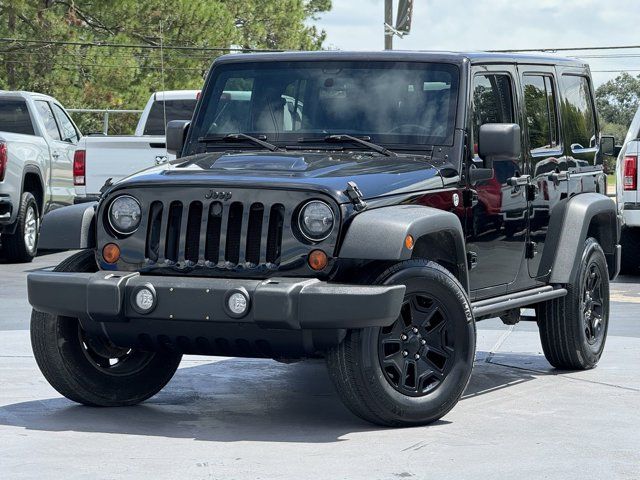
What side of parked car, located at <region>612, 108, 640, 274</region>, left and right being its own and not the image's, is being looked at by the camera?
back

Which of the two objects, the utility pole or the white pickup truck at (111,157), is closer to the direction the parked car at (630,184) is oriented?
the utility pole

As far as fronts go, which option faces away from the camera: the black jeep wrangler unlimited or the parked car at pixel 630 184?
the parked car

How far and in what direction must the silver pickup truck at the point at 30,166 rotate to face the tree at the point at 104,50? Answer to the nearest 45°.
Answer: approximately 45° to its left

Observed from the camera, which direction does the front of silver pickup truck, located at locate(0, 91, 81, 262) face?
facing away from the viewer and to the right of the viewer

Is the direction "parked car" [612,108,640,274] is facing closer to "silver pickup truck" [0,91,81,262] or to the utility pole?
the utility pole

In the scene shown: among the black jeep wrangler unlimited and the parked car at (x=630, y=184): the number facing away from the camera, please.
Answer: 1
